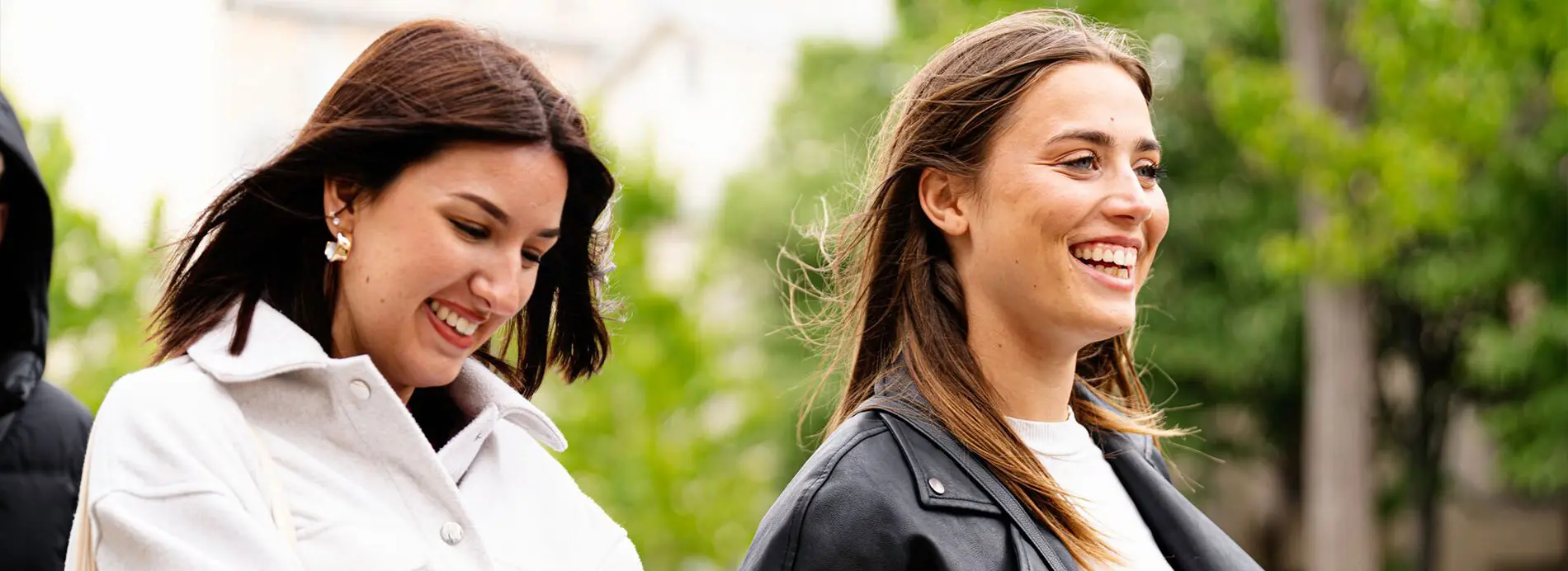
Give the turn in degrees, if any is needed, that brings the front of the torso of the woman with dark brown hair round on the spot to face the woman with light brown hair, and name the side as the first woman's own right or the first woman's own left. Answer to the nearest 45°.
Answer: approximately 45° to the first woman's own left

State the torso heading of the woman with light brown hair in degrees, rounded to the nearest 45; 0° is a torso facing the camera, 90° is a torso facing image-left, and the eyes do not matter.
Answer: approximately 315°

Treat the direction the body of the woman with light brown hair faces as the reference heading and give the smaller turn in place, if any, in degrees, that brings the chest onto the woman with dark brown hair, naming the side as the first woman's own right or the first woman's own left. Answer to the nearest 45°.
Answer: approximately 90° to the first woman's own right

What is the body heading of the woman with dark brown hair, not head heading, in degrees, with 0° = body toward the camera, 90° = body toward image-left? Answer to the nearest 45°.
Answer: approximately 315°

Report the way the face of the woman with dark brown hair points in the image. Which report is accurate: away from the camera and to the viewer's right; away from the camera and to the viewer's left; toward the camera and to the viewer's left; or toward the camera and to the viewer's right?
toward the camera and to the viewer's right
